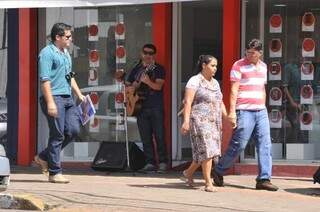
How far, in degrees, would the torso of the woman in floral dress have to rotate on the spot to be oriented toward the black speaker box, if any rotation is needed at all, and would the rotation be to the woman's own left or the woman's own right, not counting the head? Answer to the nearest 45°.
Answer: approximately 180°

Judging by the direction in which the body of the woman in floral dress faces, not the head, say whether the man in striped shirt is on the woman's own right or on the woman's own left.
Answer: on the woman's own left

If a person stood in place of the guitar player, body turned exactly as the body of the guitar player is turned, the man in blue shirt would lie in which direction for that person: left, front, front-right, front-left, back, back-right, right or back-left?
front-right

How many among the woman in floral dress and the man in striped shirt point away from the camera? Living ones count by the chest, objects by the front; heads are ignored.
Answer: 0

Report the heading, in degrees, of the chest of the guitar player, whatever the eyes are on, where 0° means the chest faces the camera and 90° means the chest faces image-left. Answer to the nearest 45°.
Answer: approximately 0°

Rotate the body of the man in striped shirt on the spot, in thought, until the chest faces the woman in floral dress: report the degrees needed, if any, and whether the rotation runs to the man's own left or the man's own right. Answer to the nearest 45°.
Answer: approximately 90° to the man's own right

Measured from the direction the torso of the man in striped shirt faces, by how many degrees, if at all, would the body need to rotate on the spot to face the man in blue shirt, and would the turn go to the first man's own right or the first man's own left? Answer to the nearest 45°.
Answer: approximately 135° to the first man's own right

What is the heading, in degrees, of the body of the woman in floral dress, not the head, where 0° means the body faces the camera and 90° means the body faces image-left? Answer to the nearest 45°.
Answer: approximately 315°
